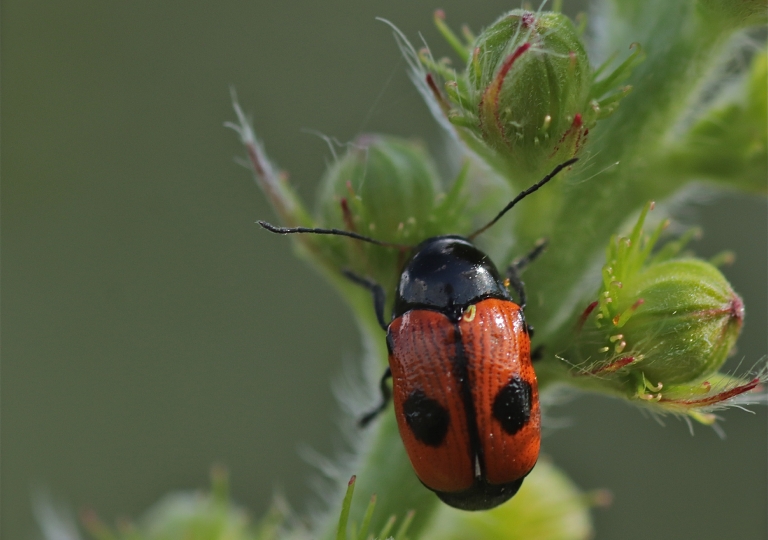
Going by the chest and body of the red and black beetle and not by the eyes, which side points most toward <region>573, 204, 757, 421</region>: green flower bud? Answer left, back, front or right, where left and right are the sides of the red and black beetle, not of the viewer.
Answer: right

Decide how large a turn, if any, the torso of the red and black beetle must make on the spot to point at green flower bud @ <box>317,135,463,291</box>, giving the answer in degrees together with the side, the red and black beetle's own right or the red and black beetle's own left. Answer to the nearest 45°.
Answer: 0° — it already faces it

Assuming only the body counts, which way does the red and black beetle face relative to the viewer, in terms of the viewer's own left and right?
facing away from the viewer
